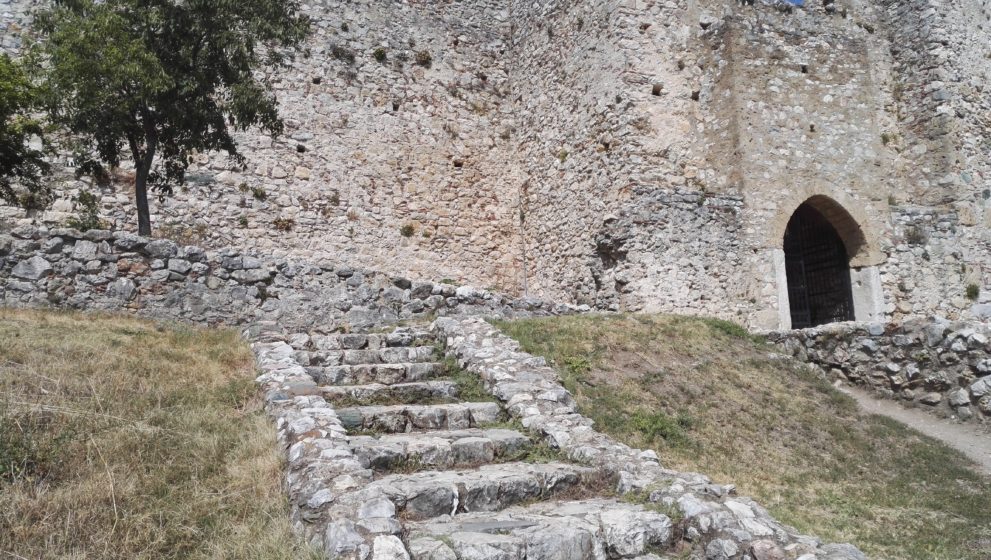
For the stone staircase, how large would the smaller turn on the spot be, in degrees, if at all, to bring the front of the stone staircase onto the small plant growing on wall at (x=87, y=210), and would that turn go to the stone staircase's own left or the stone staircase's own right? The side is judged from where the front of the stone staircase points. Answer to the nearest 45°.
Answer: approximately 135° to the stone staircase's own right

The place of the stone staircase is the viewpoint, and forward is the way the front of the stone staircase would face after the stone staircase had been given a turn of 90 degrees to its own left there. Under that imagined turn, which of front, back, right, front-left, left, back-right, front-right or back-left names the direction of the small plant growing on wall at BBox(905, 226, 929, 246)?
front-left

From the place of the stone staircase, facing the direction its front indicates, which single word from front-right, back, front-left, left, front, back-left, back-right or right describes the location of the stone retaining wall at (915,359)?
back-left

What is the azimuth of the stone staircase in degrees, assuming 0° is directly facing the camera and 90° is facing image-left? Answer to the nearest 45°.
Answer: approximately 0°

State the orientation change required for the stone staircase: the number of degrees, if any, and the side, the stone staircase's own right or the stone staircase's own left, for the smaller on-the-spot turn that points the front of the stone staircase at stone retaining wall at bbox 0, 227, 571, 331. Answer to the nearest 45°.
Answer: approximately 135° to the stone staircase's own right

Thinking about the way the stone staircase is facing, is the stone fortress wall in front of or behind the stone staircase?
behind

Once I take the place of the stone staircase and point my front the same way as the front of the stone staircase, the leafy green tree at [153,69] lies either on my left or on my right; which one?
on my right

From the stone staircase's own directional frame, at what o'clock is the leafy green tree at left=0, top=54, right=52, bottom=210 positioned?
The leafy green tree is roughly at 4 o'clock from the stone staircase.
